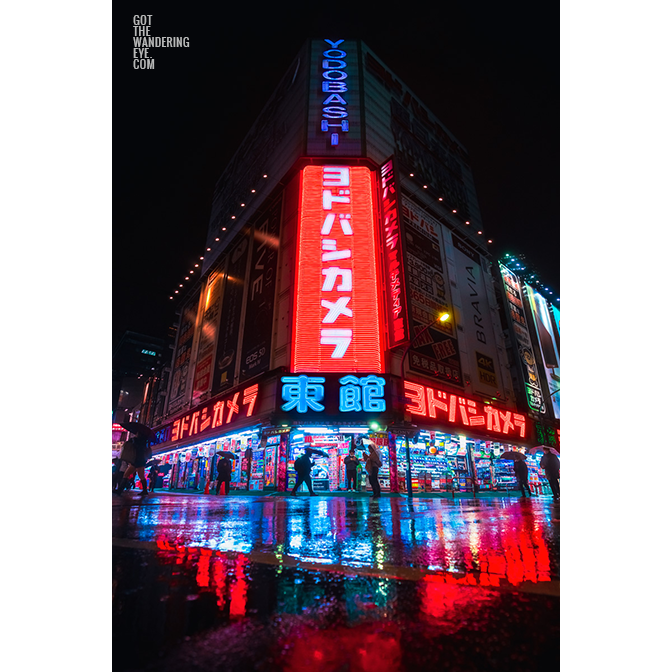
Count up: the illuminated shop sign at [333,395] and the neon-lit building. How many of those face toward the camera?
2

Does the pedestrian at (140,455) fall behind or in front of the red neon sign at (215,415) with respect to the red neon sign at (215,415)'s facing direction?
in front

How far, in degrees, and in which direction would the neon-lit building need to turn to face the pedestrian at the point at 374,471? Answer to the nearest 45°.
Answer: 0° — it already faces them

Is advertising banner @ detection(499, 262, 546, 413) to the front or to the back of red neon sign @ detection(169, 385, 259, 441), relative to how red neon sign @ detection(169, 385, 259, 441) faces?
to the back

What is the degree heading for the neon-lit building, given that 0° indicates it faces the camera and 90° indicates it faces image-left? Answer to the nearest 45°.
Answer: approximately 0°
